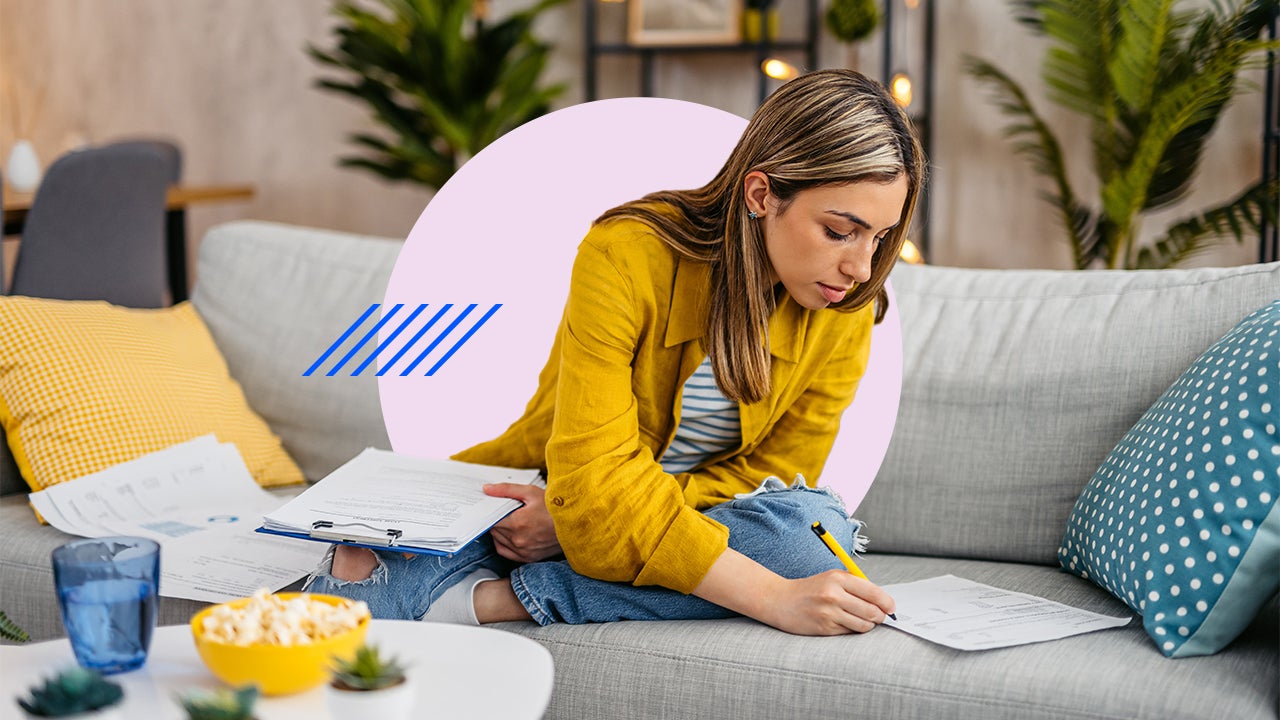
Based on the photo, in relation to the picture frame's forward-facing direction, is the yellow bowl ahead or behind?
ahead

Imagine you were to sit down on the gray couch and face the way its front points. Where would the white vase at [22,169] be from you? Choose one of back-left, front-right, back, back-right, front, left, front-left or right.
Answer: back-right

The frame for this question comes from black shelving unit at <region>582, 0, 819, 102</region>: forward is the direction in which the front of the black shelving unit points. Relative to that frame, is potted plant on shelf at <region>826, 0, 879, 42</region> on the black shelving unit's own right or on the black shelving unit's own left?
on the black shelving unit's own left

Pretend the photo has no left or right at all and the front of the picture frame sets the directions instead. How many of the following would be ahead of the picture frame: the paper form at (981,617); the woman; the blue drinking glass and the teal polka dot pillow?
4

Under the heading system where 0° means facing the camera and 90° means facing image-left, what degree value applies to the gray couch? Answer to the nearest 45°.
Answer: approximately 0°

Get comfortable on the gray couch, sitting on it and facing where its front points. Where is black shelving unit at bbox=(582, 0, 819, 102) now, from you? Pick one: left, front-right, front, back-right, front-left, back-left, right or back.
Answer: back

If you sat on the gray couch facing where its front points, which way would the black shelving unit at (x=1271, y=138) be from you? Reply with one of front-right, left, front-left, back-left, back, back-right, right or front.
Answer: back-left

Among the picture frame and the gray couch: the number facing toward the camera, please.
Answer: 2

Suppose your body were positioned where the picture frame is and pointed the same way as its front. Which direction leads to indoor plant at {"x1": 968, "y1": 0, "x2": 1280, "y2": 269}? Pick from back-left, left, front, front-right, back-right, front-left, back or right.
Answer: front-left

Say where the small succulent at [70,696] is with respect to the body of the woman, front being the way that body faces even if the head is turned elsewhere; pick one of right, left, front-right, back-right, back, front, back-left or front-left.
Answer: right

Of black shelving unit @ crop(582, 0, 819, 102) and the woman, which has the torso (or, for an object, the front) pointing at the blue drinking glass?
the black shelving unit

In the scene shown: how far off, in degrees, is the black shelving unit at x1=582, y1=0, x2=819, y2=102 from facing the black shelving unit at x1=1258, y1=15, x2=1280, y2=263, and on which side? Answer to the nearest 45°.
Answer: approximately 45° to its left

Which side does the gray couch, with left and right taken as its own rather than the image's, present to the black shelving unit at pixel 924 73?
back

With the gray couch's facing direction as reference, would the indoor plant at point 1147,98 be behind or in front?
behind

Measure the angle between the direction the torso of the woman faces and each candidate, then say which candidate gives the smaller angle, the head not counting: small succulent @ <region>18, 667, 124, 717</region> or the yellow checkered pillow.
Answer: the small succulent

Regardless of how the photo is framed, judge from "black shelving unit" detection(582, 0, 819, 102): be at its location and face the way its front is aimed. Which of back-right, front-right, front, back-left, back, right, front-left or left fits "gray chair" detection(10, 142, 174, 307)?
front-right
